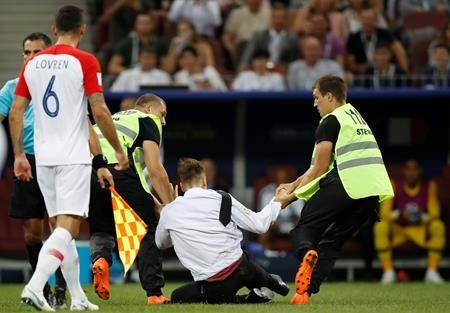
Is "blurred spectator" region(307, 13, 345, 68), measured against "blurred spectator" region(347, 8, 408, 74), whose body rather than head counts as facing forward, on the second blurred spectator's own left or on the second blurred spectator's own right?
on the second blurred spectator's own right

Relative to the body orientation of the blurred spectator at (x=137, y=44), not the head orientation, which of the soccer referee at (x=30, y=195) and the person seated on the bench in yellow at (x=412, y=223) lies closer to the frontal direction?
the soccer referee

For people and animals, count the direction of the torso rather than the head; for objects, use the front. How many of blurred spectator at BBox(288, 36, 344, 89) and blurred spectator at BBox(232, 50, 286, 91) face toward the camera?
2

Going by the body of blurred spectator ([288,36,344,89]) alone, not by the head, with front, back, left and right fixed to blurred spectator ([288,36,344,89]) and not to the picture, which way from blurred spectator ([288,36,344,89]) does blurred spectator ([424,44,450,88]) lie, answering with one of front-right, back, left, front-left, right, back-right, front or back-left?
left

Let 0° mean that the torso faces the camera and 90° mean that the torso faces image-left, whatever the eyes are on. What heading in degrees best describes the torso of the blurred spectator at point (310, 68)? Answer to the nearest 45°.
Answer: approximately 0°

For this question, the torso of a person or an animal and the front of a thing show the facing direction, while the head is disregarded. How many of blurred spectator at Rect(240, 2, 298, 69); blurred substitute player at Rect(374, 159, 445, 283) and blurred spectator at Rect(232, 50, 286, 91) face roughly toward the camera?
3
